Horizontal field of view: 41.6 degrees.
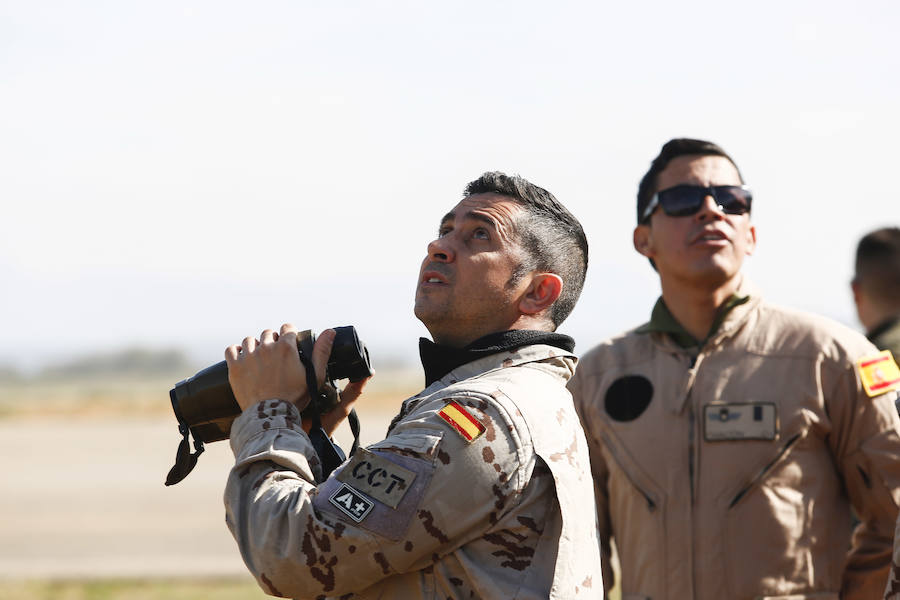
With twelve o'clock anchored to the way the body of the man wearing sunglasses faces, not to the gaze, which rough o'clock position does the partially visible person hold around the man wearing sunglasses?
The partially visible person is roughly at 7 o'clock from the man wearing sunglasses.

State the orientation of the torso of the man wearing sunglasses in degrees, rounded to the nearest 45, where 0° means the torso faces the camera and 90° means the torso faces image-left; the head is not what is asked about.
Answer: approximately 0°
